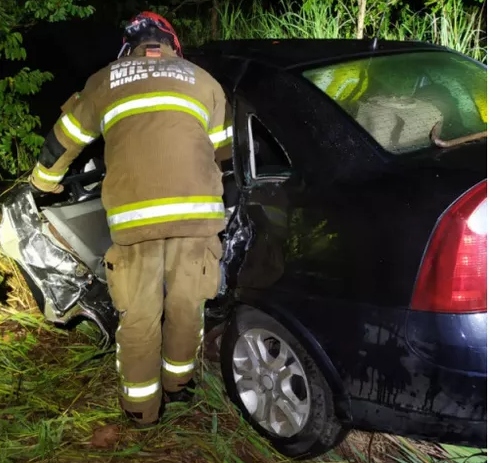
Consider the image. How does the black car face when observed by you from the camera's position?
facing away from the viewer and to the left of the viewer

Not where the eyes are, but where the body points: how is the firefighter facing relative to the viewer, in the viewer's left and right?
facing away from the viewer

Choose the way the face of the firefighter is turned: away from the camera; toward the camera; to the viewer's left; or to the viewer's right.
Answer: away from the camera
